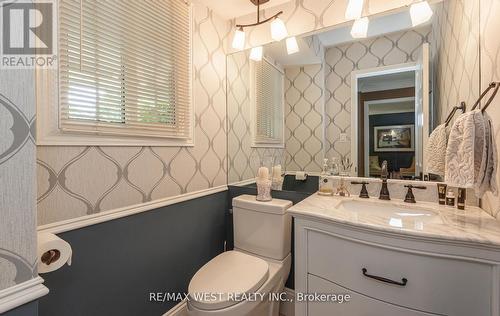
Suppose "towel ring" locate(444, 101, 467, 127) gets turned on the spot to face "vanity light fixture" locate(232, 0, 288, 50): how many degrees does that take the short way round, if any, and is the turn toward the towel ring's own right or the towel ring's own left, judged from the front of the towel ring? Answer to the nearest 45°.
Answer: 0° — it already faces it

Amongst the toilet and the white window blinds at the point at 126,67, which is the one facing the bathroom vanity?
the white window blinds

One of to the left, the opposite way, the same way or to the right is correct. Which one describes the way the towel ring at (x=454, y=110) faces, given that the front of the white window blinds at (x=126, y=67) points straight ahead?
the opposite way

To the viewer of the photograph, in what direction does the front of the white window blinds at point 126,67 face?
facing the viewer and to the right of the viewer

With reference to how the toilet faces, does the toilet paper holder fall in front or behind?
in front

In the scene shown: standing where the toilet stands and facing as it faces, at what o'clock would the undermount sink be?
The undermount sink is roughly at 8 o'clock from the toilet.

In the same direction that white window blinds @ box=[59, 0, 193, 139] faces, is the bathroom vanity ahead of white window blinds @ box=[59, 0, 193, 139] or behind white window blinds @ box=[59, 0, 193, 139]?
ahead
